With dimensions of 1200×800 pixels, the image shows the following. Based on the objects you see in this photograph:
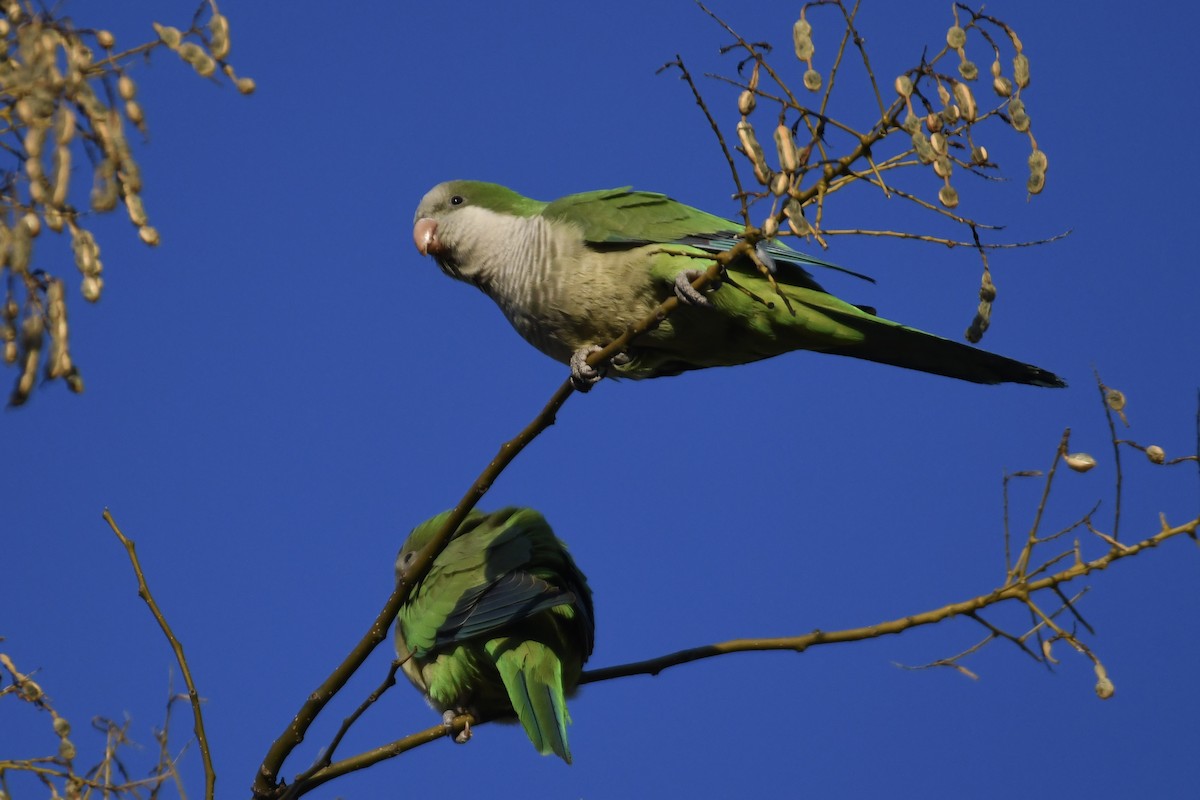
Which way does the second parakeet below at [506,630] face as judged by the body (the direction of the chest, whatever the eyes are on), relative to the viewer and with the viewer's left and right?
facing away from the viewer and to the left of the viewer

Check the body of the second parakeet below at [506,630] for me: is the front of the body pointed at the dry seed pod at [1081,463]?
no

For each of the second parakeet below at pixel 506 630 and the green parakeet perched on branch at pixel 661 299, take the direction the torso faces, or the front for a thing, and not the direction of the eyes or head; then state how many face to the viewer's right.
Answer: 0

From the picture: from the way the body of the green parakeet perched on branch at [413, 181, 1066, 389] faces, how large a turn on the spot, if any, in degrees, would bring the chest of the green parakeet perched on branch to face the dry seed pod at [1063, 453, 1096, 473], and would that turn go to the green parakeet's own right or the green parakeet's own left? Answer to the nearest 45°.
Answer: approximately 135° to the green parakeet's own left

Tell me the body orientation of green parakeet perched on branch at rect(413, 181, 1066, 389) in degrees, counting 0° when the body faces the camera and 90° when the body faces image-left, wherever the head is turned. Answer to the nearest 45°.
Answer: approximately 90°
